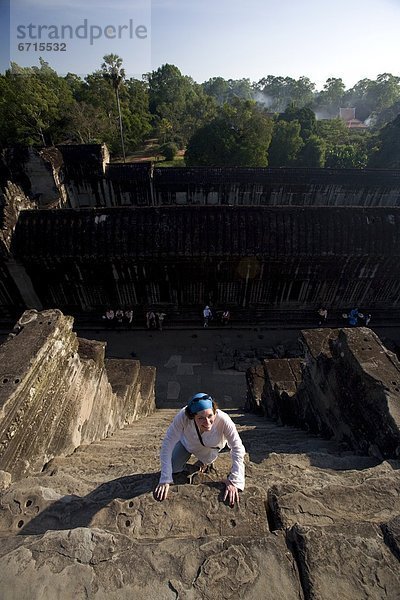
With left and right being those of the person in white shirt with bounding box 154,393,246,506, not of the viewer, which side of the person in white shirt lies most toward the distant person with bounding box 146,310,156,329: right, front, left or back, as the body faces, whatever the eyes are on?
back

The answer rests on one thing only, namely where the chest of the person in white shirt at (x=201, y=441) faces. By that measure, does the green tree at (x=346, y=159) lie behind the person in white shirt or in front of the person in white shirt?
behind

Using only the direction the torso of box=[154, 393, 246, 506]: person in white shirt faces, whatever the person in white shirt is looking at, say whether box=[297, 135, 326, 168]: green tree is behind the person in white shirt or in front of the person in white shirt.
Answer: behind

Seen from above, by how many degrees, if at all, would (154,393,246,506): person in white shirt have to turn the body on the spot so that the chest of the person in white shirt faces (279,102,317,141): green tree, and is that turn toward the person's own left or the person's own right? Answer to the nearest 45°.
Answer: approximately 180°

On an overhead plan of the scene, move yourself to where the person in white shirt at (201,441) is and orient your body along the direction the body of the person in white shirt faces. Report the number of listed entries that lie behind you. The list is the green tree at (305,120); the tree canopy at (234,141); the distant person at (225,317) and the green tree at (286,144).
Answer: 4

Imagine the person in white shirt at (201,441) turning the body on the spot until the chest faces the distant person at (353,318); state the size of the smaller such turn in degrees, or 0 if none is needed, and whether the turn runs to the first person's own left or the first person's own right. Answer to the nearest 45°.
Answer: approximately 135° to the first person's own left

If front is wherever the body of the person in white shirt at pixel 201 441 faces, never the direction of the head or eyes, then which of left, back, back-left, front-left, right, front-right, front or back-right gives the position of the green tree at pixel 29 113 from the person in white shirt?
back-right

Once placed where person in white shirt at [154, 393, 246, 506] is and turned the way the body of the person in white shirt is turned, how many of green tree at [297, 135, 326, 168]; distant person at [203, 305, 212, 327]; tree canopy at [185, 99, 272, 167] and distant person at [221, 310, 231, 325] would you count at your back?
4

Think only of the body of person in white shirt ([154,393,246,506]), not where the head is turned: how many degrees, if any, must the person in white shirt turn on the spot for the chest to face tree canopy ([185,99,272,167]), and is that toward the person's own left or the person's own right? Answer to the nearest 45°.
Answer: approximately 180°

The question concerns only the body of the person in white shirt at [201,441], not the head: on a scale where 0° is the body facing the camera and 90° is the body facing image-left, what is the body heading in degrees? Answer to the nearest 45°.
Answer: approximately 0°

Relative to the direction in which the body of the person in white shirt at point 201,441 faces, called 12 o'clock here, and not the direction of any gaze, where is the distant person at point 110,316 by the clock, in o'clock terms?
The distant person is roughly at 5 o'clock from the person in white shirt.

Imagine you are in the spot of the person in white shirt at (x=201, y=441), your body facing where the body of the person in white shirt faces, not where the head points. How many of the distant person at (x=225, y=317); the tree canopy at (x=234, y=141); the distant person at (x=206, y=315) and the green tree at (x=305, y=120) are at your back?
4

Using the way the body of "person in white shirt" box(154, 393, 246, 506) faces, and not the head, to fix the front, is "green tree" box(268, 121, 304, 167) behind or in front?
behind

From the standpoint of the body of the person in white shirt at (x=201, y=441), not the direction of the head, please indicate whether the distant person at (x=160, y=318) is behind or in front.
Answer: behind
